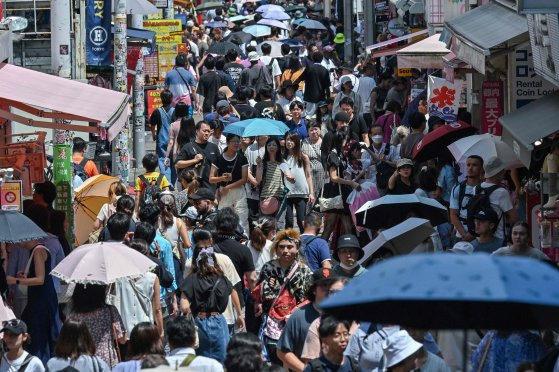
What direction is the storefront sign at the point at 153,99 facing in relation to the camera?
toward the camera

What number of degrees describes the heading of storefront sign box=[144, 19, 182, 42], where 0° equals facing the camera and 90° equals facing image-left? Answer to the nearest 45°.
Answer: approximately 0°

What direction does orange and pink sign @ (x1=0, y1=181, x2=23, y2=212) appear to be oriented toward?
toward the camera

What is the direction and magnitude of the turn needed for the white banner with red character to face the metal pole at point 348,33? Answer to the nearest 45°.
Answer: approximately 180°

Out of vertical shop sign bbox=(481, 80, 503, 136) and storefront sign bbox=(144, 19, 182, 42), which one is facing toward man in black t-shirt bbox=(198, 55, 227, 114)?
the storefront sign
